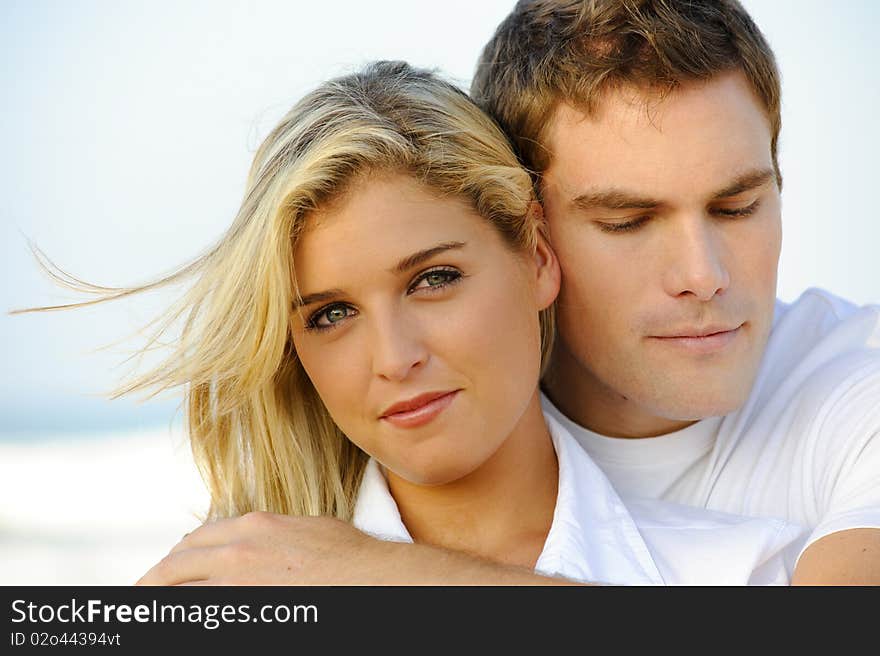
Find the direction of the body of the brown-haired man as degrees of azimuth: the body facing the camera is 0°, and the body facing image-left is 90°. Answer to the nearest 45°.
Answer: approximately 0°

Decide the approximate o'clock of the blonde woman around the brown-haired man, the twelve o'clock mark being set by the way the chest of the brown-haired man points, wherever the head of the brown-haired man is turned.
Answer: The blonde woman is roughly at 2 o'clock from the brown-haired man.
